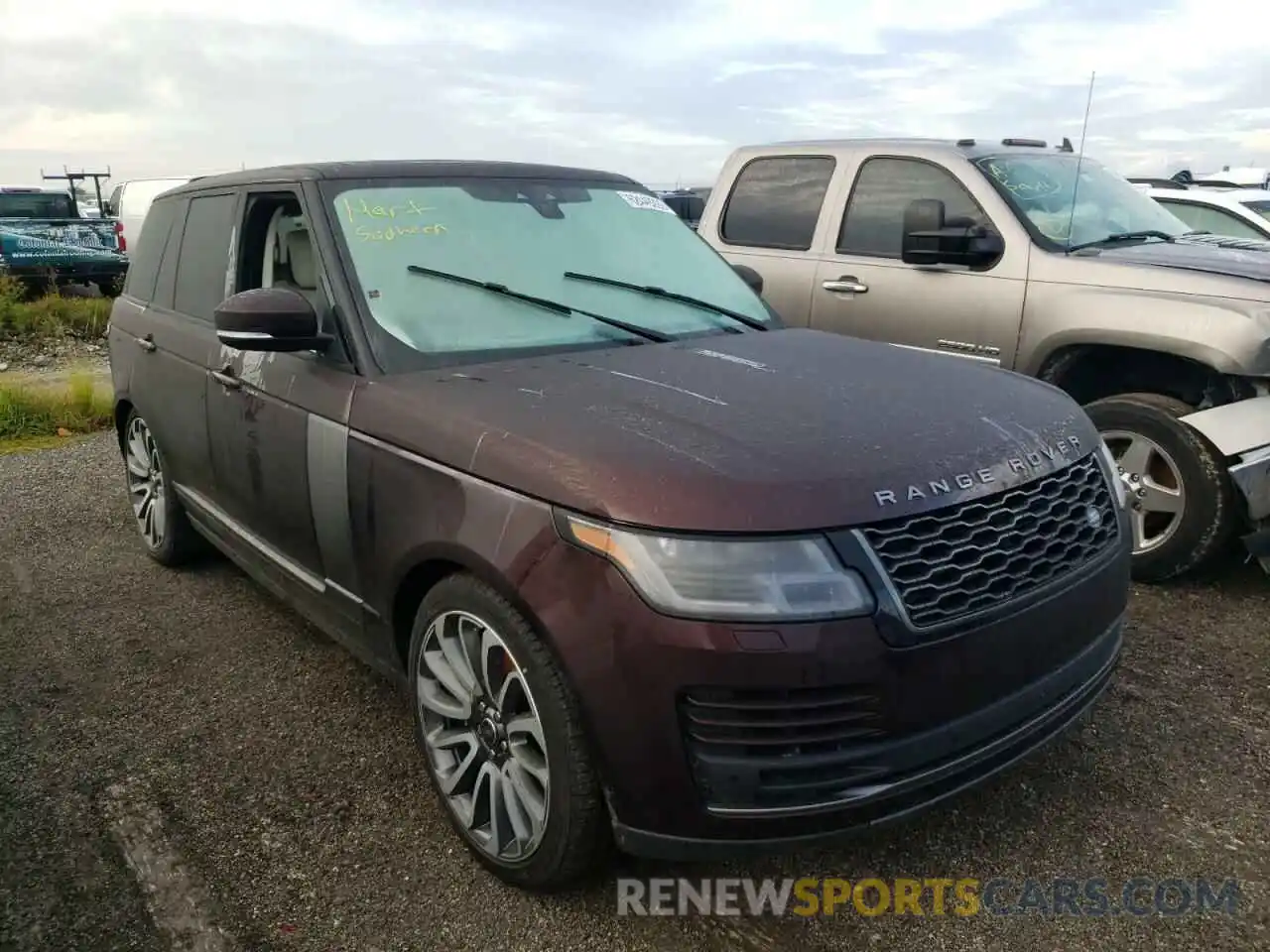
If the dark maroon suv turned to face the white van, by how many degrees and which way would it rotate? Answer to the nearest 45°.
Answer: approximately 180°

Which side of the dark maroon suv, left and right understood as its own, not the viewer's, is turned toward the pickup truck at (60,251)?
back

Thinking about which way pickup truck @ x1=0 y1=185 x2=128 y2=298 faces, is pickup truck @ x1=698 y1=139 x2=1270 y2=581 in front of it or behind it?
behind

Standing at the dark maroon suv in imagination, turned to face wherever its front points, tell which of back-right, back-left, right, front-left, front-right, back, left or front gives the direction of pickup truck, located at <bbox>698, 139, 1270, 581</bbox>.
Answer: left

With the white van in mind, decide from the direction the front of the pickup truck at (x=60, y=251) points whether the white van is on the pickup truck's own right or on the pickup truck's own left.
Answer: on the pickup truck's own right

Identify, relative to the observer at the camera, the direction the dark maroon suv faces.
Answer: facing the viewer and to the right of the viewer

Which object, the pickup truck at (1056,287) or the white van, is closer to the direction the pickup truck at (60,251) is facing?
the white van

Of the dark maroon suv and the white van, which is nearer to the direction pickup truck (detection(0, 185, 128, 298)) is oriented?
the white van

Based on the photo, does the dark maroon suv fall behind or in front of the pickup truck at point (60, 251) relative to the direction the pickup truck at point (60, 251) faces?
behind

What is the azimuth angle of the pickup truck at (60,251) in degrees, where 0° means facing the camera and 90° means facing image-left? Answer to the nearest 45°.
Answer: approximately 135°
